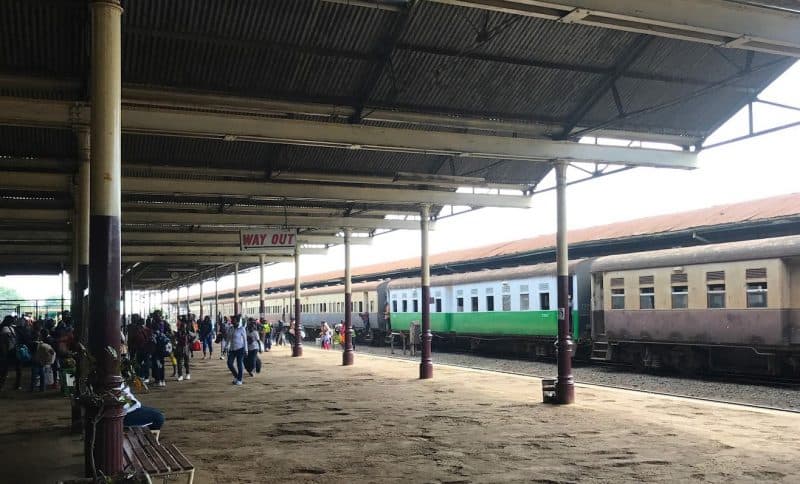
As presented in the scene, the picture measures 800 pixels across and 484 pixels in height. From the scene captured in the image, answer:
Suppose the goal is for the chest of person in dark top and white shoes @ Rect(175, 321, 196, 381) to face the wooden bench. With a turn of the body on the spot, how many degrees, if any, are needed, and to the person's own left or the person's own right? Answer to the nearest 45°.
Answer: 0° — they already face it

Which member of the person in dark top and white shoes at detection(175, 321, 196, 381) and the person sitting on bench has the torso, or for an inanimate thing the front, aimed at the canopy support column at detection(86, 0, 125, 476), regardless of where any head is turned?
the person in dark top and white shoes

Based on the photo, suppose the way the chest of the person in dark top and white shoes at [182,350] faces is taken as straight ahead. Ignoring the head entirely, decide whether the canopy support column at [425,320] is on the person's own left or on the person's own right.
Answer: on the person's own left

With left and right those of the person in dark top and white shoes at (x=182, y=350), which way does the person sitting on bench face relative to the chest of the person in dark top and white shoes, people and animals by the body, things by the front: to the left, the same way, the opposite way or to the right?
to the left

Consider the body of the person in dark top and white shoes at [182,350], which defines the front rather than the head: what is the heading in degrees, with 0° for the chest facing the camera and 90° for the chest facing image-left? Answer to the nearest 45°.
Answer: approximately 0°

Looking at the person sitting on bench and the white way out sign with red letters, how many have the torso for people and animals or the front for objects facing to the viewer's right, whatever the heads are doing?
1

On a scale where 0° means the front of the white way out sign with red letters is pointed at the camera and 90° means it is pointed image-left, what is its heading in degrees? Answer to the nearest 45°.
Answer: approximately 0°

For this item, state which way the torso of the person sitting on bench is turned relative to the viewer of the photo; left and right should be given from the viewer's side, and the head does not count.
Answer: facing to the right of the viewer
